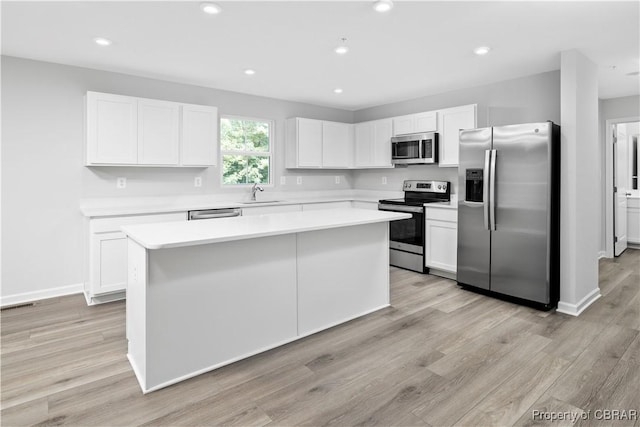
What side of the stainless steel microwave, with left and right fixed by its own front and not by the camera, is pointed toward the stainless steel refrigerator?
left

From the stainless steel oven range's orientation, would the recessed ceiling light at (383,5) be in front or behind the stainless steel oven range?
in front

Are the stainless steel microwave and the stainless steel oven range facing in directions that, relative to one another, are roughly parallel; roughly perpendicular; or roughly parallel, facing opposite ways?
roughly parallel

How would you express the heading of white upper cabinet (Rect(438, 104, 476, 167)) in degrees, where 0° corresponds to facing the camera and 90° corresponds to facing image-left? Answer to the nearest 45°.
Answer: approximately 45°

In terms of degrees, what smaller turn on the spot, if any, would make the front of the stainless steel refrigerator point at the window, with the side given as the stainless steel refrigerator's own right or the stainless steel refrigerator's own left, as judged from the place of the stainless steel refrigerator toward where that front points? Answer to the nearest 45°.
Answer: approximately 45° to the stainless steel refrigerator's own right

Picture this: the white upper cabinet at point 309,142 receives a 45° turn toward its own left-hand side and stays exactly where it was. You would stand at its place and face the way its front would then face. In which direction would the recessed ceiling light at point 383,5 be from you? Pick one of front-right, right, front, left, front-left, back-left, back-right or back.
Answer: right

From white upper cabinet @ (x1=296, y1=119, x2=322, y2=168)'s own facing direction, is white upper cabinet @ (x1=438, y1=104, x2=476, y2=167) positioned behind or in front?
in front

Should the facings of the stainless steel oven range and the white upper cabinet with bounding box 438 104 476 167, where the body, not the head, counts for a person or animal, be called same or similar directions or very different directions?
same or similar directions

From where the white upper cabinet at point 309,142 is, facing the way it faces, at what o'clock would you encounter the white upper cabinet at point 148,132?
the white upper cabinet at point 148,132 is roughly at 3 o'clock from the white upper cabinet at point 309,142.

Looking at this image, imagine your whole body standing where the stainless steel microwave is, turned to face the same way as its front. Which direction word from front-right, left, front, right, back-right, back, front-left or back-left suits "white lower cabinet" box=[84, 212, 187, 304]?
front

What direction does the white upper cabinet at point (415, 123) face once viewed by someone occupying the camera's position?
facing the viewer and to the left of the viewer

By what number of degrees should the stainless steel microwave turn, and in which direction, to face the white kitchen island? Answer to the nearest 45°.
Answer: approximately 45° to its left

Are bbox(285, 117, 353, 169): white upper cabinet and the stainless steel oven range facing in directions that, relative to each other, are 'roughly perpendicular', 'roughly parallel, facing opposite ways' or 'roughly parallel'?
roughly perpendicular

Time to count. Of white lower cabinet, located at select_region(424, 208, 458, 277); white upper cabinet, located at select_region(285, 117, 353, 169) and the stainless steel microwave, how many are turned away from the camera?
0
